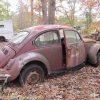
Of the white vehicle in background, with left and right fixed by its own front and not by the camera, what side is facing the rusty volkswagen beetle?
left

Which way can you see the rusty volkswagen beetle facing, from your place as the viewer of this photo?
facing away from the viewer and to the right of the viewer

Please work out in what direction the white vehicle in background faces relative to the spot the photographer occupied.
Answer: facing to the left of the viewer
